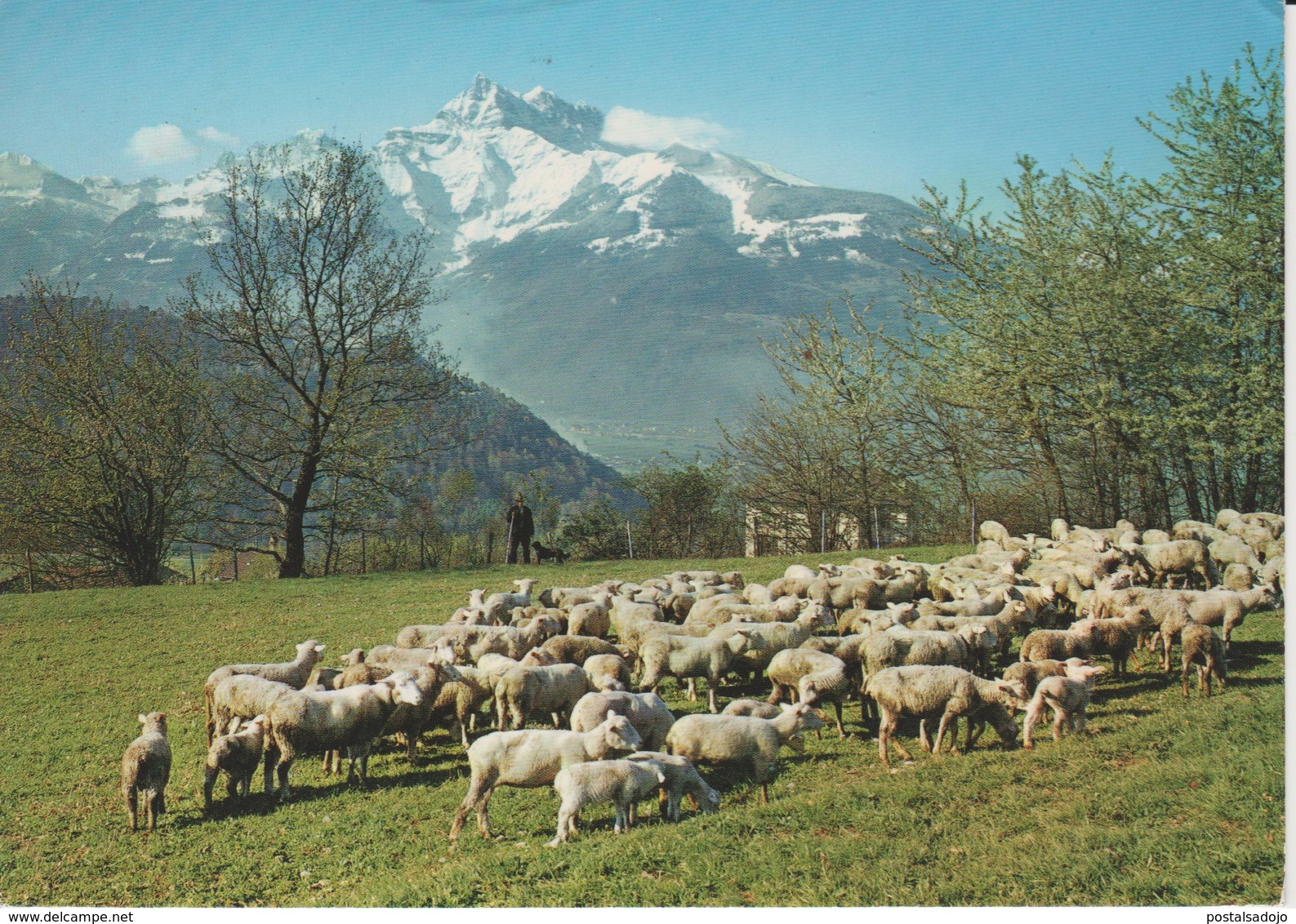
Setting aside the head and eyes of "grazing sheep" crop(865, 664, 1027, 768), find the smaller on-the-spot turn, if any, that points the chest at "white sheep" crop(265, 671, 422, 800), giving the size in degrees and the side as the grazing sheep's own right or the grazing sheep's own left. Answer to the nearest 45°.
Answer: approximately 180°

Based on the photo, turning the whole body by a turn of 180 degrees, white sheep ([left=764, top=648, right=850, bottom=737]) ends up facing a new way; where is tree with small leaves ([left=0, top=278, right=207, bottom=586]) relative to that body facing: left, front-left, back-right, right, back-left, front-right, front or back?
front-right

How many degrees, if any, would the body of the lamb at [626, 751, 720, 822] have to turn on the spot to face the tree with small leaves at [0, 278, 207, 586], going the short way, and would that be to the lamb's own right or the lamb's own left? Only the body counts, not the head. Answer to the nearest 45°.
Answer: approximately 135° to the lamb's own left

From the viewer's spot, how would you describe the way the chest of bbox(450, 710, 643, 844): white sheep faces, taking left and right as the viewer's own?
facing to the right of the viewer

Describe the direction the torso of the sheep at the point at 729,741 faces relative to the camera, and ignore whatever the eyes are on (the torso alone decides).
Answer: to the viewer's right
